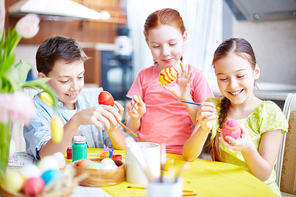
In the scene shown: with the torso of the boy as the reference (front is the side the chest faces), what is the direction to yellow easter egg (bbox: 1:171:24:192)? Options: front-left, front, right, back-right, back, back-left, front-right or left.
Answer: front-right

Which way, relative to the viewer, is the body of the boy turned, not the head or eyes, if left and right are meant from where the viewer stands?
facing the viewer and to the right of the viewer

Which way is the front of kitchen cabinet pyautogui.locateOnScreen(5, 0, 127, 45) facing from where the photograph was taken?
facing the viewer

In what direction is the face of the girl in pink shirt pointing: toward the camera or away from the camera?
toward the camera

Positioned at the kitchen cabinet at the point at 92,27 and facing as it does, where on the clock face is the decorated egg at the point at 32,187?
The decorated egg is roughly at 12 o'clock from the kitchen cabinet.

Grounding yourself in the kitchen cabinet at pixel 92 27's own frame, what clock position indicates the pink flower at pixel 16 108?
The pink flower is roughly at 12 o'clock from the kitchen cabinet.

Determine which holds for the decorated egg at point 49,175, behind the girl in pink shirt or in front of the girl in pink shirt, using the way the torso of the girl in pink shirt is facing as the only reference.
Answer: in front

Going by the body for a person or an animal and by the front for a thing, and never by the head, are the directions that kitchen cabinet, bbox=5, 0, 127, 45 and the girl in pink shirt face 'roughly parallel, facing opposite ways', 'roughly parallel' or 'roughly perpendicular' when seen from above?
roughly parallel

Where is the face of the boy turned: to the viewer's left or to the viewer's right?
to the viewer's right
